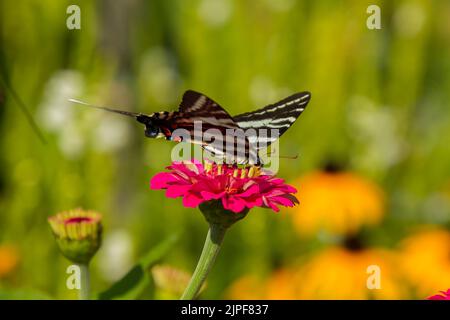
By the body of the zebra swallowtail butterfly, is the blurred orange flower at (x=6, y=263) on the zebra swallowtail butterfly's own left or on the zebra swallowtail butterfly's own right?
on the zebra swallowtail butterfly's own left

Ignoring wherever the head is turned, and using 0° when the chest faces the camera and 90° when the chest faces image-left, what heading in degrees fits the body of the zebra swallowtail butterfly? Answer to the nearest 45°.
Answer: approximately 270°

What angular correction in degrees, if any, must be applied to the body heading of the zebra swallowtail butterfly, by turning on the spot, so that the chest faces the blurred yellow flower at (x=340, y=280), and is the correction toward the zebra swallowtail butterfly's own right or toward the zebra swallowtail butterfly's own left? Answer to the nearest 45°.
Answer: approximately 90° to the zebra swallowtail butterfly's own left

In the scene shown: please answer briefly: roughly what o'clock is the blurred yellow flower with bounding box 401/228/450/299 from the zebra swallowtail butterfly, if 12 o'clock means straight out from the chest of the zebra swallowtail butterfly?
The blurred yellow flower is roughly at 10 o'clock from the zebra swallowtail butterfly.

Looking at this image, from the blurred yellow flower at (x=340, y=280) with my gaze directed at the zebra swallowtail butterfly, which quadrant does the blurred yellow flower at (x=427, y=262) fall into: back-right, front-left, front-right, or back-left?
back-left

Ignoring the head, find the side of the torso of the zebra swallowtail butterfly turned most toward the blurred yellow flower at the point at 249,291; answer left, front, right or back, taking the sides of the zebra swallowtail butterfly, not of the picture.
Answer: left
